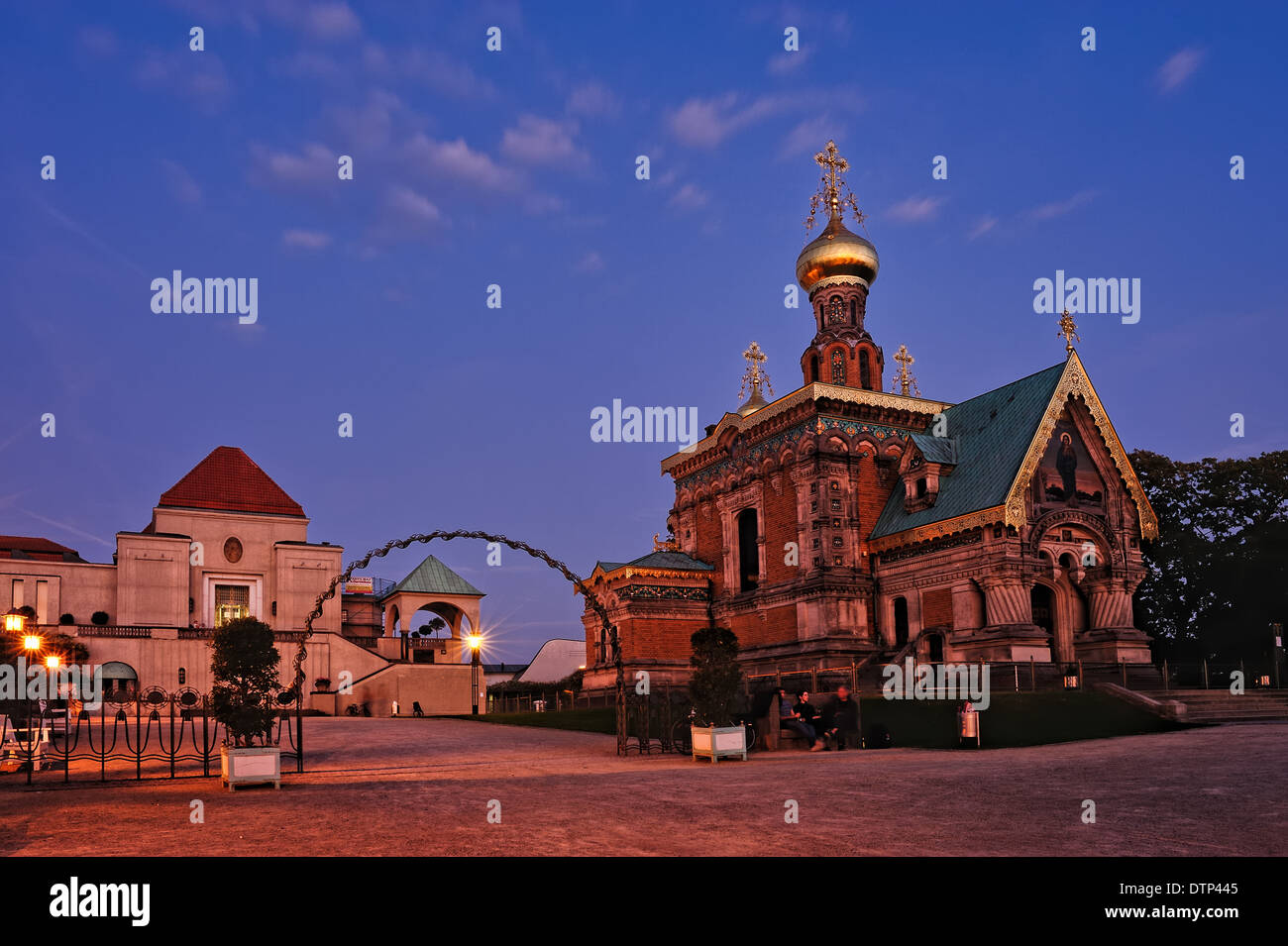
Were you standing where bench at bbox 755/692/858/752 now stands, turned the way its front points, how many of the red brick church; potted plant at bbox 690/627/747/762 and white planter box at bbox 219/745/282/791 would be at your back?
1

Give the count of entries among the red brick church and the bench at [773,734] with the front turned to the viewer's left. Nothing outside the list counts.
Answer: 0

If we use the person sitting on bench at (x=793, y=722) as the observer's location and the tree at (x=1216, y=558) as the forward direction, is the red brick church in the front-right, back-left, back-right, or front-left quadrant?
front-left

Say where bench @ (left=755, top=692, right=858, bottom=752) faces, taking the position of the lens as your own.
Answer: facing the viewer

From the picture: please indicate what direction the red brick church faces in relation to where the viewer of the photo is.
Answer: facing the viewer and to the right of the viewer

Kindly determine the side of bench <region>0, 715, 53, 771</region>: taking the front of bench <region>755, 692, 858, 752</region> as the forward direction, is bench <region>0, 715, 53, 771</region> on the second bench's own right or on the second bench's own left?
on the second bench's own right

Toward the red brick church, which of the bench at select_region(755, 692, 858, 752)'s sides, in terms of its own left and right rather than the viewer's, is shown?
back

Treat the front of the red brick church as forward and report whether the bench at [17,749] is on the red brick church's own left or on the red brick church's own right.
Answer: on the red brick church's own right

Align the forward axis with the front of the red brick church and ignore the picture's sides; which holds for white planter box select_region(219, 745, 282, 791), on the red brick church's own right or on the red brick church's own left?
on the red brick church's own right
